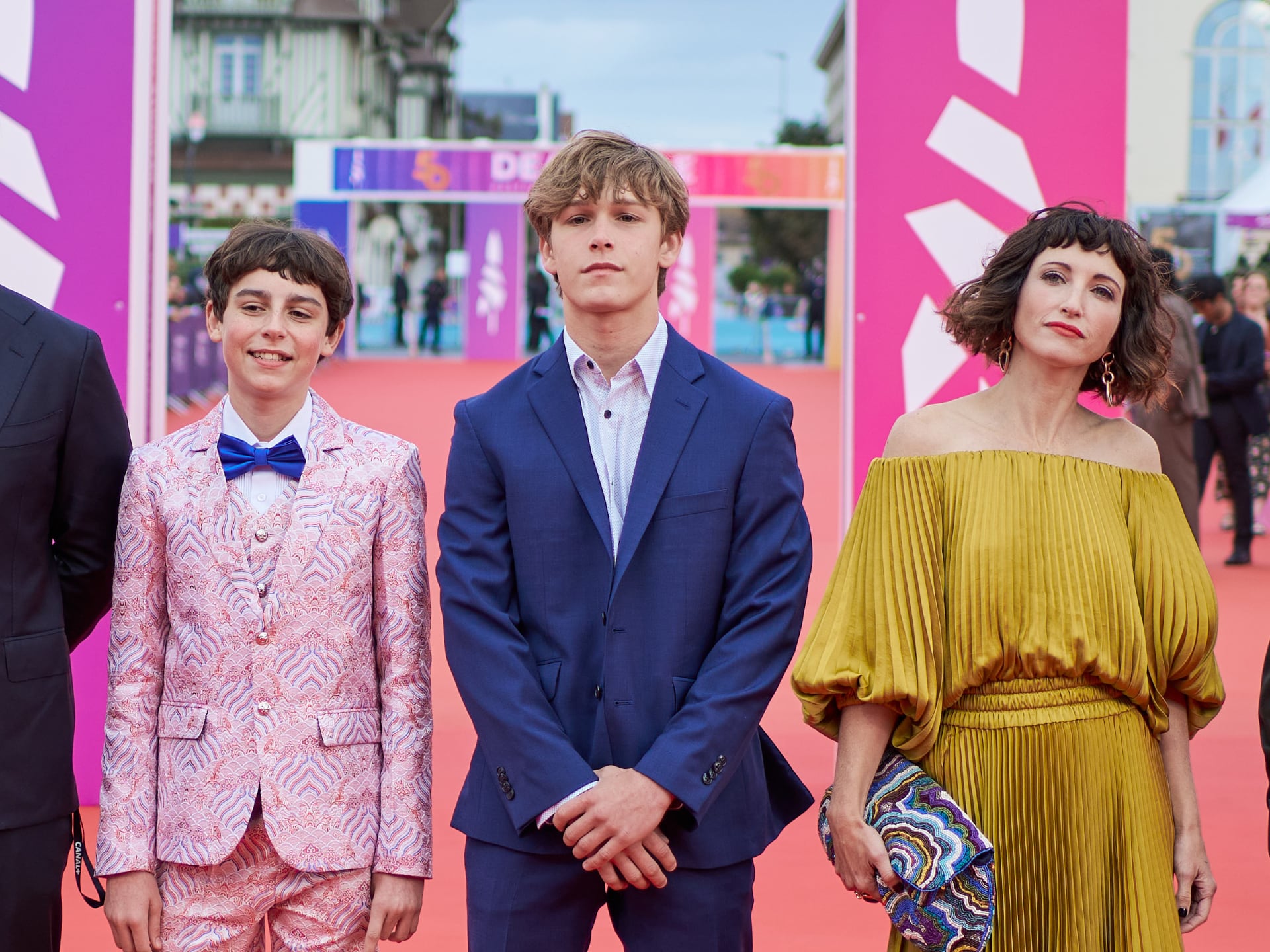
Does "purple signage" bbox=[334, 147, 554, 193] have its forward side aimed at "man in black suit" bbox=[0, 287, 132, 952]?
yes

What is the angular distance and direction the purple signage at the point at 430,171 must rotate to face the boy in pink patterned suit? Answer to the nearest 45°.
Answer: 0° — it already faces them

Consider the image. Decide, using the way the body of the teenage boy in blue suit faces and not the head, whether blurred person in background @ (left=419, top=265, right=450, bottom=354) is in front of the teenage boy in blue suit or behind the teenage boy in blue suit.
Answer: behind

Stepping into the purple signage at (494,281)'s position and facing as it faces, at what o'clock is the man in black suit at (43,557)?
The man in black suit is roughly at 12 o'clock from the purple signage.

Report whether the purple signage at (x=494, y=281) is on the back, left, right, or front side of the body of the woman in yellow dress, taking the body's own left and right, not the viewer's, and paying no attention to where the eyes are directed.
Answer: back
